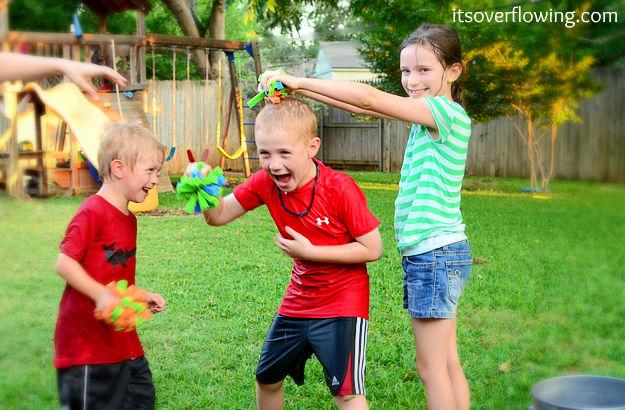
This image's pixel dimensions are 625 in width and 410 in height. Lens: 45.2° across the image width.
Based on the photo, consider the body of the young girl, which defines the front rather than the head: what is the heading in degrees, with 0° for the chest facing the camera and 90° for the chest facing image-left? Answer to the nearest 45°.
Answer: approximately 90°

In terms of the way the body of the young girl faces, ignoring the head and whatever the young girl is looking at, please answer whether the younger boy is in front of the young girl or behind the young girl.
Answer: in front

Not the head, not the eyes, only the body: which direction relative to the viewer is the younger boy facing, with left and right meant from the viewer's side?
facing the viewer and to the right of the viewer

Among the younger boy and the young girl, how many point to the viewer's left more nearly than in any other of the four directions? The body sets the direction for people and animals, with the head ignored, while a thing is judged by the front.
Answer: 1

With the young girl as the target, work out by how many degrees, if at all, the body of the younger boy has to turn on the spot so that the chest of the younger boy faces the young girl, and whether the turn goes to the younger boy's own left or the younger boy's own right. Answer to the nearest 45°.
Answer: approximately 45° to the younger boy's own left

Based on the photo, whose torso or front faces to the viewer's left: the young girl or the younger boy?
the young girl

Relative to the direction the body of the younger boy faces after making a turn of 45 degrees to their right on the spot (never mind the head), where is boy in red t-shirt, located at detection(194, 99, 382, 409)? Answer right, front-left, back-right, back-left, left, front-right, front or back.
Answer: left

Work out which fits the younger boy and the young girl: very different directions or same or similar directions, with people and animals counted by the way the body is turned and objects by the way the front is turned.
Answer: very different directions

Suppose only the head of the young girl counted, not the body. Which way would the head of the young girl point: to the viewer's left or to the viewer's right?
to the viewer's left
